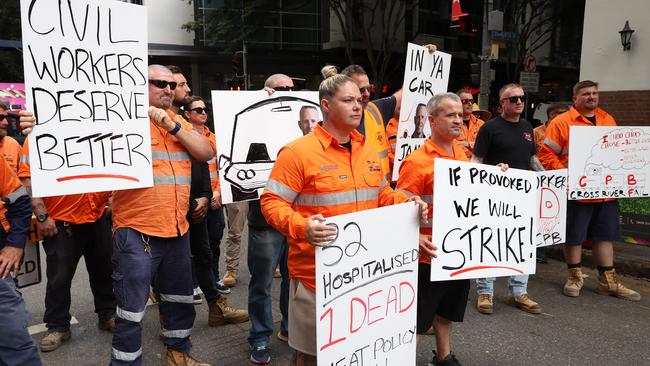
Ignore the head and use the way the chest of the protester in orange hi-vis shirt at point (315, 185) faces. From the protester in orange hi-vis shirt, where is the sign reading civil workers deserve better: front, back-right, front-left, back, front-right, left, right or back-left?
back-right

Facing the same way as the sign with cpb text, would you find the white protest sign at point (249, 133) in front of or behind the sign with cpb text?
in front

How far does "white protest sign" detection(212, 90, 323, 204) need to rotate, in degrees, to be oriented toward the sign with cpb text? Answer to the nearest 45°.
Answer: approximately 90° to its left

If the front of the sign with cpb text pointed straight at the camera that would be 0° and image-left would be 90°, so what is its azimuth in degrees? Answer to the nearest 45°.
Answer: approximately 0°

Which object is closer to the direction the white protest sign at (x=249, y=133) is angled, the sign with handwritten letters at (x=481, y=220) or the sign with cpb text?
the sign with handwritten letters

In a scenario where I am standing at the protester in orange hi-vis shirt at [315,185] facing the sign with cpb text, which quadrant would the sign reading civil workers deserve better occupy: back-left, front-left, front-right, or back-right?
back-left

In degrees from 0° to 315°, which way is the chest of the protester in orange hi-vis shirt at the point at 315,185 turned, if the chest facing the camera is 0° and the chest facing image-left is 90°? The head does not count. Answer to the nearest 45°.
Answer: approximately 315°

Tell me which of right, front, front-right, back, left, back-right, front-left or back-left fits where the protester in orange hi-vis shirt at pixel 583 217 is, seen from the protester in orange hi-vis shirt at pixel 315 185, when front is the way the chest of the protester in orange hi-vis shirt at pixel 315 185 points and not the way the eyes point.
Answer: left

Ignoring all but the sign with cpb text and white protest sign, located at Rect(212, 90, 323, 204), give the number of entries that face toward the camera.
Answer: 2

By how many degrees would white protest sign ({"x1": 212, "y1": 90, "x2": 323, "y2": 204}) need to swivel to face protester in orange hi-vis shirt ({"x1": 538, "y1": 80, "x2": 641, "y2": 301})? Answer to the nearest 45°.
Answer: approximately 90° to its left

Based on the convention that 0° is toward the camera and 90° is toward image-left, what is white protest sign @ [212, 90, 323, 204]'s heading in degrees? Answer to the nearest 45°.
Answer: approximately 0°

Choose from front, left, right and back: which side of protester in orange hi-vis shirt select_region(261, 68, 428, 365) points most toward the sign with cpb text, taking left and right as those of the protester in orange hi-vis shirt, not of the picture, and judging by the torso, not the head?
left

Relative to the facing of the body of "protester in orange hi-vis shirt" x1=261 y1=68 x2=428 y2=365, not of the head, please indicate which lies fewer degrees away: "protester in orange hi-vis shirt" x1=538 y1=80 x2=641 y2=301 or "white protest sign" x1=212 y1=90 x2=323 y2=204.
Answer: the protester in orange hi-vis shirt
